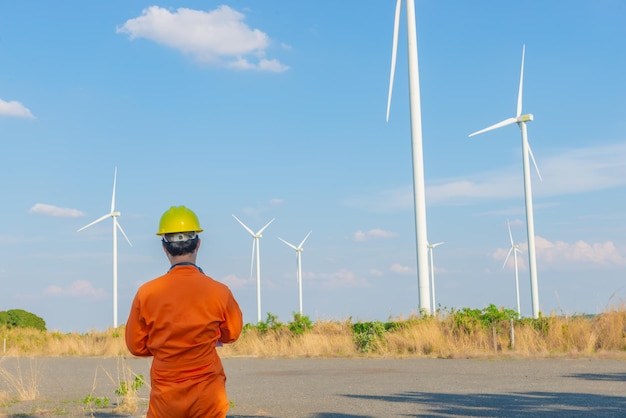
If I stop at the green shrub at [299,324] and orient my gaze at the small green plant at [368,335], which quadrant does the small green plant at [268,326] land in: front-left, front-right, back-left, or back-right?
back-right

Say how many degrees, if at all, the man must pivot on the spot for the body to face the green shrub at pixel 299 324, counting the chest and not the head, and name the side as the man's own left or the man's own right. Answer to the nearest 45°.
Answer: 0° — they already face it

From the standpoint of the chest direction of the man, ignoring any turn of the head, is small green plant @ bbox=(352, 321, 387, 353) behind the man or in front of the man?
in front

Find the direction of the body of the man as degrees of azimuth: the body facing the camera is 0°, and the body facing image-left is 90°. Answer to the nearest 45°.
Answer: approximately 180°

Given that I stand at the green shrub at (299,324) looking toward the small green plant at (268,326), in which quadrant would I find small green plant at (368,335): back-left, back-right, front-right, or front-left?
back-left

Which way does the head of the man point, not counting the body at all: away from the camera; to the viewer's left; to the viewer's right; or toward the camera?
away from the camera

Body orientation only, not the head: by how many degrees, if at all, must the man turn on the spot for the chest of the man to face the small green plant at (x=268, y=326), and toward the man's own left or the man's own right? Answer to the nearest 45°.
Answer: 0° — they already face it
